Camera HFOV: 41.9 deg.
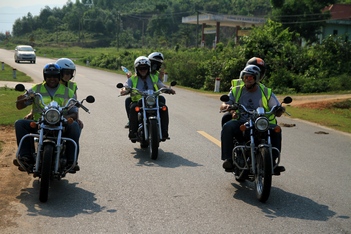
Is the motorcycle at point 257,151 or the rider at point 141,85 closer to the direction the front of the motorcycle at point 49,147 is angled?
the motorcycle

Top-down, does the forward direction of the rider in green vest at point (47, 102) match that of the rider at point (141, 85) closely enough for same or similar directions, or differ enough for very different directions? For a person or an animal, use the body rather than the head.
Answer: same or similar directions

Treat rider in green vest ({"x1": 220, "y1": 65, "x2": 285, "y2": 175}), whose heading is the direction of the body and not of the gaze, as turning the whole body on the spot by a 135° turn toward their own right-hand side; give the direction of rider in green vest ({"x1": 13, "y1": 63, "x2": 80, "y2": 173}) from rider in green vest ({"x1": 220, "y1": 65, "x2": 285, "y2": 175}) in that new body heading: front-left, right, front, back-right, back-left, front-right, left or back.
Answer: front-left

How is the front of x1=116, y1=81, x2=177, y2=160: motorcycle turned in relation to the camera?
facing the viewer

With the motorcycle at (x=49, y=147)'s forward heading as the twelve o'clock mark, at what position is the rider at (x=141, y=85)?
The rider is roughly at 7 o'clock from the motorcycle.

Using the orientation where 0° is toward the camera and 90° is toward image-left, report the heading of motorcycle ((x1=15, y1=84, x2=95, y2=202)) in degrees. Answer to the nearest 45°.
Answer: approximately 0°

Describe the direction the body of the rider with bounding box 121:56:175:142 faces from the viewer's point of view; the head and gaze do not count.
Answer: toward the camera

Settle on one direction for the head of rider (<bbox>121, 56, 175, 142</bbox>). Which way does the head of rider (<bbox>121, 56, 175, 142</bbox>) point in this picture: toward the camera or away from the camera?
toward the camera

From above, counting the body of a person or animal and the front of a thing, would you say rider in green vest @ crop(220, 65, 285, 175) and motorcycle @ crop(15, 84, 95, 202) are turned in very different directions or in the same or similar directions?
same or similar directions

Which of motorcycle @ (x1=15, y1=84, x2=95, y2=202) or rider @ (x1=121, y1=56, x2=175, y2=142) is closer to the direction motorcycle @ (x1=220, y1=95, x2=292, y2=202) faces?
the motorcycle

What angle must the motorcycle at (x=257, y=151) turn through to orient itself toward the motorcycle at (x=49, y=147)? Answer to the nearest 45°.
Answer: approximately 90° to its right

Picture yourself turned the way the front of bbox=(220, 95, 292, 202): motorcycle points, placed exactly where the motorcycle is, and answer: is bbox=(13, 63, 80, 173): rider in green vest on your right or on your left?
on your right

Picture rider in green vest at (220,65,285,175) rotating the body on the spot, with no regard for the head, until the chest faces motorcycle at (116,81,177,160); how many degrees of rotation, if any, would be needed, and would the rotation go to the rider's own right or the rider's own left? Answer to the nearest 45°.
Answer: approximately 135° to the rider's own right

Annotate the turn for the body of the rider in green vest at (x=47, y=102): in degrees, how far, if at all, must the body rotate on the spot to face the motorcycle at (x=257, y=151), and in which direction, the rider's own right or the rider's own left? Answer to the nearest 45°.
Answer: approximately 45° to the rider's own left

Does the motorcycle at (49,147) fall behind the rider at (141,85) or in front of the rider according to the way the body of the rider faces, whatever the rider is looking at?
in front

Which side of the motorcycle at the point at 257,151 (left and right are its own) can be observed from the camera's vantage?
front

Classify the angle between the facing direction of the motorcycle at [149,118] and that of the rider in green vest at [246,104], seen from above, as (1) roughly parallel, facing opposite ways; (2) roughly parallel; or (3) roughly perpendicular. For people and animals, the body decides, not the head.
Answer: roughly parallel

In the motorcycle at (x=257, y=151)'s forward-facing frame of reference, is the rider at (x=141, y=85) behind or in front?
behind
